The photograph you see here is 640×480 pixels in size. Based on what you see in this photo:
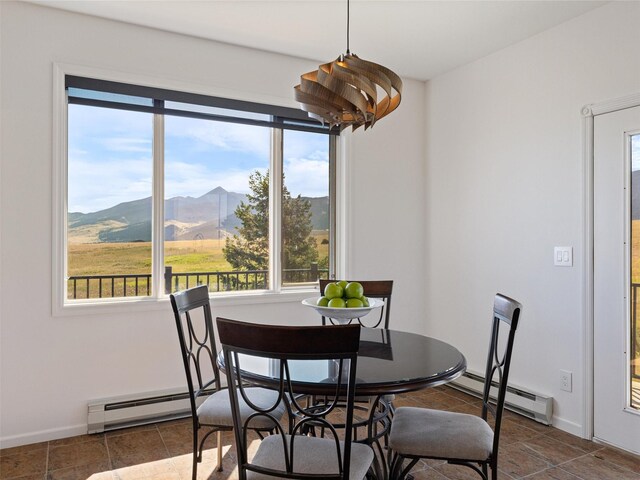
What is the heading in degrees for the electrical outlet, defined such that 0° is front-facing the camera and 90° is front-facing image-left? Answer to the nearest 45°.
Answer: approximately 45°

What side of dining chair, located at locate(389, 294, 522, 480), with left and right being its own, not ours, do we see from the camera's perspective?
left

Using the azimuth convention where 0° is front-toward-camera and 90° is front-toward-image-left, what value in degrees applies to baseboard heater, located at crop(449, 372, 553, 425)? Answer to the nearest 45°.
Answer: approximately 45°

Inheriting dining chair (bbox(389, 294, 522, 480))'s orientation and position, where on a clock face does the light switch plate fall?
The light switch plate is roughly at 4 o'clock from the dining chair.

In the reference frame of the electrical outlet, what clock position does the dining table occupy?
The dining table is roughly at 11 o'clock from the electrical outlet.
